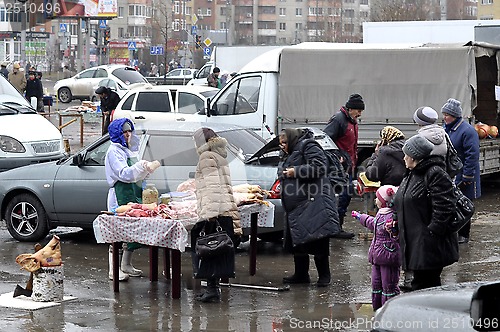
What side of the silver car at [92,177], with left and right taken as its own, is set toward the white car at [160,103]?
right

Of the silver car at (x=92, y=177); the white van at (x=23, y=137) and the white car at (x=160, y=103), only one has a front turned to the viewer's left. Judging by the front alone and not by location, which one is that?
the silver car

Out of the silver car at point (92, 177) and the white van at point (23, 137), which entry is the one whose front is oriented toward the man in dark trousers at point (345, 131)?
the white van

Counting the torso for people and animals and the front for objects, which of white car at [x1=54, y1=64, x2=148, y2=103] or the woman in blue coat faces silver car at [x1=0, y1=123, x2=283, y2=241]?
the woman in blue coat

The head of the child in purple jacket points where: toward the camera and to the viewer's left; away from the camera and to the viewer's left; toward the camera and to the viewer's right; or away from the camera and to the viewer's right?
away from the camera and to the viewer's left

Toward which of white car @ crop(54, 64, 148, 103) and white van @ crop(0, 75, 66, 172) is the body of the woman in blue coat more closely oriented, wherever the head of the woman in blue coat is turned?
the white van

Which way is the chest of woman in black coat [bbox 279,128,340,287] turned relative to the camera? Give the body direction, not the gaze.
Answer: to the viewer's left

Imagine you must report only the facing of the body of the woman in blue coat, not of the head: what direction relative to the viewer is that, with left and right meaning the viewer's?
facing to the left of the viewer

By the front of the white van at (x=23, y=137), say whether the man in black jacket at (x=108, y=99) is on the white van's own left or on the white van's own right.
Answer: on the white van's own left

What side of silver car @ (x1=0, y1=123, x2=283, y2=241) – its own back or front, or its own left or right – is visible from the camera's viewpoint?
left

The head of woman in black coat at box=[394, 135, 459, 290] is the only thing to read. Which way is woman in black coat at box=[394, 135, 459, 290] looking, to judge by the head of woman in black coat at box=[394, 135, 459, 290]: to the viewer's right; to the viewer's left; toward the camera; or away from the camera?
to the viewer's left

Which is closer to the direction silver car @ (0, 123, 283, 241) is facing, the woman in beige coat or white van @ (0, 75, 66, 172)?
the white van
